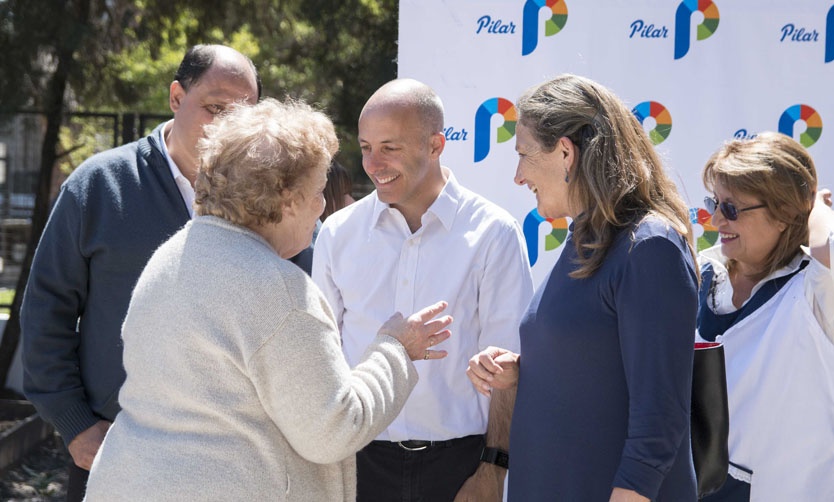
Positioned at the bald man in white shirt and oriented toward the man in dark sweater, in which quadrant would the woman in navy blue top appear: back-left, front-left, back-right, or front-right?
back-left

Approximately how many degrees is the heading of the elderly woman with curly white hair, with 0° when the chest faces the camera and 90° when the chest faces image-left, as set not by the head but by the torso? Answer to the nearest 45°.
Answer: approximately 225°

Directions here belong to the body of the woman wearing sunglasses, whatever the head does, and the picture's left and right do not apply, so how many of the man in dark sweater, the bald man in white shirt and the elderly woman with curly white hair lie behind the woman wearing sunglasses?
0

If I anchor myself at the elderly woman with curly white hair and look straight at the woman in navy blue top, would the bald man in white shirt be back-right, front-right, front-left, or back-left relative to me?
front-left

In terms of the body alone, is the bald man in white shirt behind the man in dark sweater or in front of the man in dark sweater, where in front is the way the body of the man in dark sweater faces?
in front

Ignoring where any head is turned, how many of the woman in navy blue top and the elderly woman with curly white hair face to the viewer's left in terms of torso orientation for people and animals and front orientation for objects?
1

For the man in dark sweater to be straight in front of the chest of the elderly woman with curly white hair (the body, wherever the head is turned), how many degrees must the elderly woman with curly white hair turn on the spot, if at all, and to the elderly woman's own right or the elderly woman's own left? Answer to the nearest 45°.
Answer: approximately 90° to the elderly woman's own left

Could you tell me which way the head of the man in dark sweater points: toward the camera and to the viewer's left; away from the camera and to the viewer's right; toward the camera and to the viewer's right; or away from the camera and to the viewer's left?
toward the camera and to the viewer's right

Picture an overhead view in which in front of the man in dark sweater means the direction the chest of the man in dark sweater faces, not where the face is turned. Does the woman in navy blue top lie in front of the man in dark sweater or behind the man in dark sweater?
in front

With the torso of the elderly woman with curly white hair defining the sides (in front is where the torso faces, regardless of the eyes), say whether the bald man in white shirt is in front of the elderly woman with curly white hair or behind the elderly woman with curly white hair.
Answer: in front

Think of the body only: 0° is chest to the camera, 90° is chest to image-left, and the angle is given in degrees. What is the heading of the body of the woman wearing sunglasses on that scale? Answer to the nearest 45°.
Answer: approximately 45°

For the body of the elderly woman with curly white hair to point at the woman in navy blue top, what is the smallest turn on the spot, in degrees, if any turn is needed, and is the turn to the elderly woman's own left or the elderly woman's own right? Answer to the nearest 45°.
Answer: approximately 45° to the elderly woman's own right

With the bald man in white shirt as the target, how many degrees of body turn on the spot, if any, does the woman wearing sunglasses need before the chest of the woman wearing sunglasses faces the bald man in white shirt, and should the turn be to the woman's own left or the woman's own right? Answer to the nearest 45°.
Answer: approximately 45° to the woman's own right

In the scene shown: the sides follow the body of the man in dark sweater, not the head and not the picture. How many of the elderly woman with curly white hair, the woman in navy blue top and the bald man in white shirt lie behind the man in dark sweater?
0

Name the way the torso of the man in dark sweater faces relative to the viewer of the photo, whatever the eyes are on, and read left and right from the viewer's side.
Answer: facing the viewer and to the right of the viewer

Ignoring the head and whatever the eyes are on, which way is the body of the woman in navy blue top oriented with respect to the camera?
to the viewer's left

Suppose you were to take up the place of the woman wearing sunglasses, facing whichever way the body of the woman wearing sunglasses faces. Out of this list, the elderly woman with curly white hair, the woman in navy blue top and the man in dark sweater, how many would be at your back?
0

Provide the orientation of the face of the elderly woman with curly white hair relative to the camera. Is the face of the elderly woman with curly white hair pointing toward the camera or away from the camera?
away from the camera
